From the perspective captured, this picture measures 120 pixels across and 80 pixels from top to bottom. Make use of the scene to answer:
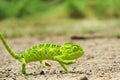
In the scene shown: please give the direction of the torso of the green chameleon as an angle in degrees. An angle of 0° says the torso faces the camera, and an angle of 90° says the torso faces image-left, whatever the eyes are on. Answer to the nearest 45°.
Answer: approximately 270°
